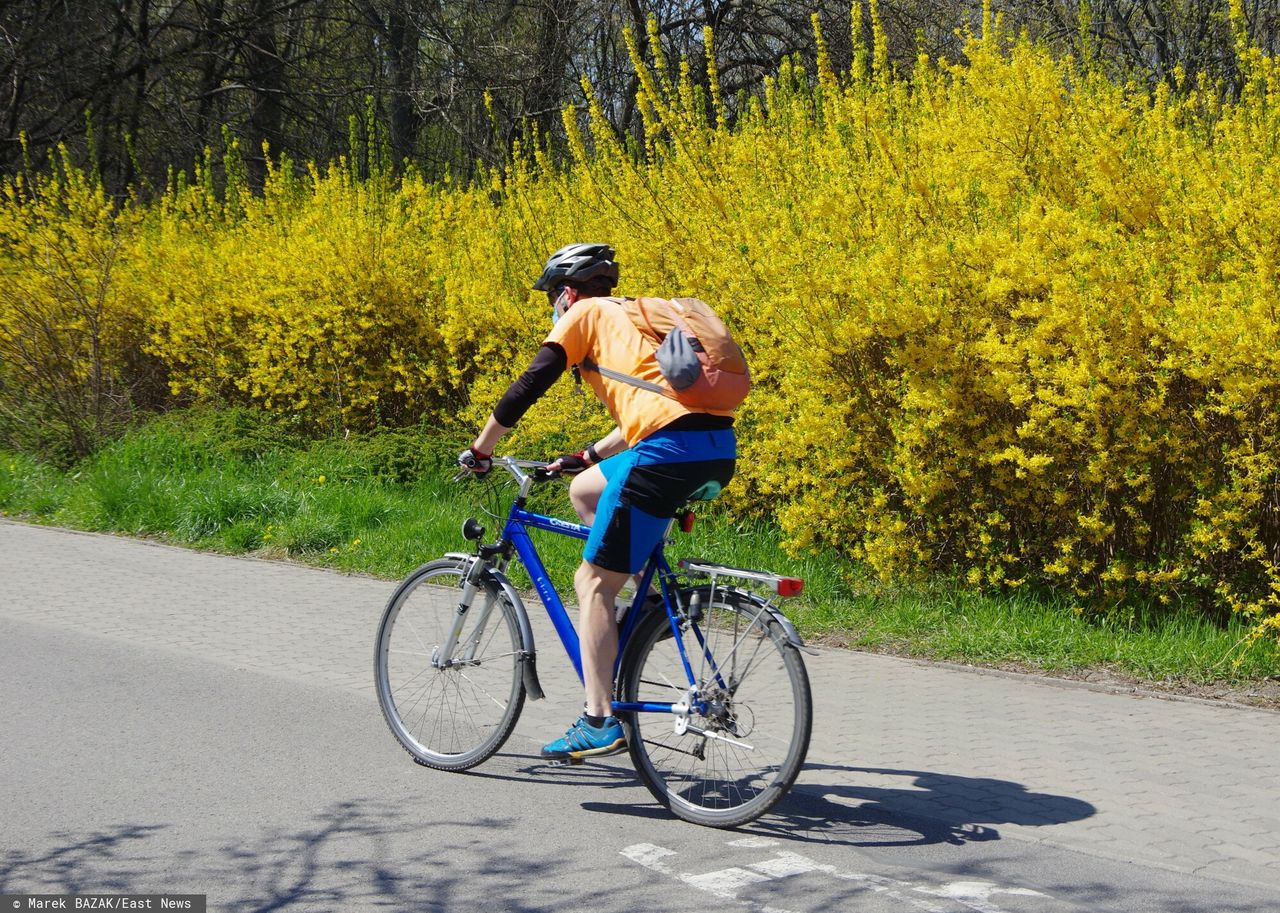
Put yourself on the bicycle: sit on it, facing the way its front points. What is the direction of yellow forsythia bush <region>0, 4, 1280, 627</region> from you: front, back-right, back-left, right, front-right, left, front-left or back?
right

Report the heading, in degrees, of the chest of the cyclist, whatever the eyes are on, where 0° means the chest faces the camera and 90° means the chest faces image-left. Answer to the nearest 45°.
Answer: approximately 135°

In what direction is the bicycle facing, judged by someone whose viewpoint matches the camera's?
facing away from the viewer and to the left of the viewer

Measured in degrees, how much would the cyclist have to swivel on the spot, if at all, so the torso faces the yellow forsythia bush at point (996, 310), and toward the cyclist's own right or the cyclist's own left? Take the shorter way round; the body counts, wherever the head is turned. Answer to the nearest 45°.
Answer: approximately 90° to the cyclist's own right
